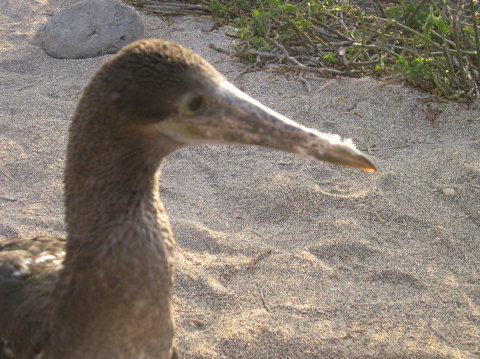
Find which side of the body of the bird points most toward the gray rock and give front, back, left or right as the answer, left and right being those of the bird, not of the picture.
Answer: left

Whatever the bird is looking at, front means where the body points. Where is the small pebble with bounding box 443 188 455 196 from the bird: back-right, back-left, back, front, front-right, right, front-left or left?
front-left

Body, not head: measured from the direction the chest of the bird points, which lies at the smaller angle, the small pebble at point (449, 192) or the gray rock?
the small pebble

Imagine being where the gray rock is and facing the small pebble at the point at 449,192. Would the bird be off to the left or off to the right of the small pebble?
right

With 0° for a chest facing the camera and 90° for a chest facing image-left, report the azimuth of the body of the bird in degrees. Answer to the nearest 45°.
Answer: approximately 270°
